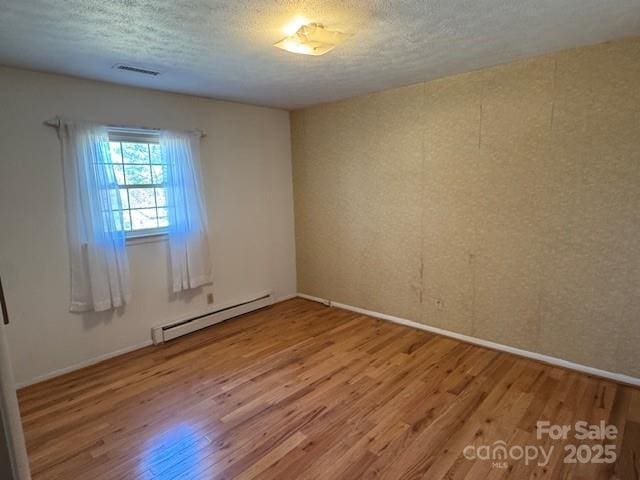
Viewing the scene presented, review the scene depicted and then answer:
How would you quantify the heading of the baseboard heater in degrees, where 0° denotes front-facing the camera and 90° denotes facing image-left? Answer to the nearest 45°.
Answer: approximately 315°
